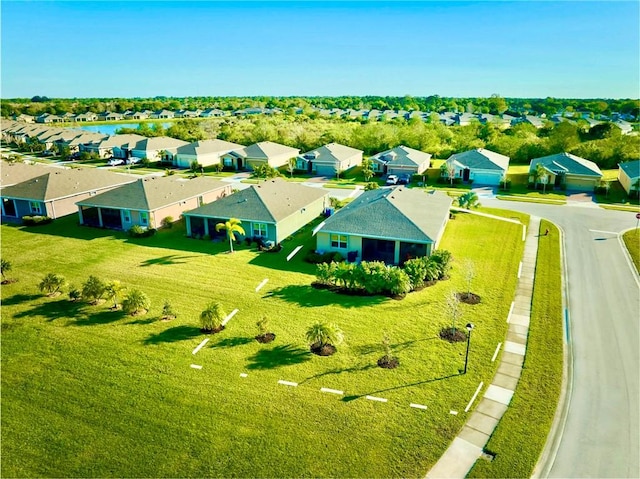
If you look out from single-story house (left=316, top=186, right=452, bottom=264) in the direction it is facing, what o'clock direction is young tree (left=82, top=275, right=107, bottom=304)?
The young tree is roughly at 8 o'clock from the single-story house.

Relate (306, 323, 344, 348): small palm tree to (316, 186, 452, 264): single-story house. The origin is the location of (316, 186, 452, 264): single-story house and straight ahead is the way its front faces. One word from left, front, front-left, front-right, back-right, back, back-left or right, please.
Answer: back

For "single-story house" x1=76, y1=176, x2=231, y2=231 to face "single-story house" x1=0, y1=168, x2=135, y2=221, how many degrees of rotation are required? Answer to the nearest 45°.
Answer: approximately 90° to its left

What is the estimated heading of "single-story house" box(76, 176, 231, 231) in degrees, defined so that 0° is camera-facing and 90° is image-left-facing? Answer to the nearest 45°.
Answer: approximately 225°

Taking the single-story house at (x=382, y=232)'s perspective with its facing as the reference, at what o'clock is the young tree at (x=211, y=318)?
The young tree is roughly at 7 o'clock from the single-story house.

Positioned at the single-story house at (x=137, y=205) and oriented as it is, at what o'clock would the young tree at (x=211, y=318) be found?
The young tree is roughly at 4 o'clock from the single-story house.

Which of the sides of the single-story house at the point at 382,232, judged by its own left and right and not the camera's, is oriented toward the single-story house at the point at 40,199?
left

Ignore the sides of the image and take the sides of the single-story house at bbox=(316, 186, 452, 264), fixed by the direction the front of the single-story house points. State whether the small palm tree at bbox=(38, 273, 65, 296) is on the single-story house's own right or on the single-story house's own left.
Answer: on the single-story house's own left

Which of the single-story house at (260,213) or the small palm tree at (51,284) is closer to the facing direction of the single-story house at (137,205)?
the single-story house

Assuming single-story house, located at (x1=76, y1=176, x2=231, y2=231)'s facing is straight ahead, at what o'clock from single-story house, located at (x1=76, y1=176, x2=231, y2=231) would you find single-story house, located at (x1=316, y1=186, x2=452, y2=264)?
single-story house, located at (x1=316, y1=186, x2=452, y2=264) is roughly at 3 o'clock from single-story house, located at (x1=76, y1=176, x2=231, y2=231).

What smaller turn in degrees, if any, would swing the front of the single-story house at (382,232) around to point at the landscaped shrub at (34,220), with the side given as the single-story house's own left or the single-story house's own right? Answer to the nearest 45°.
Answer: approximately 90° to the single-story house's own left

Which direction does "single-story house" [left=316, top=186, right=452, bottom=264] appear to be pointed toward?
away from the camera
